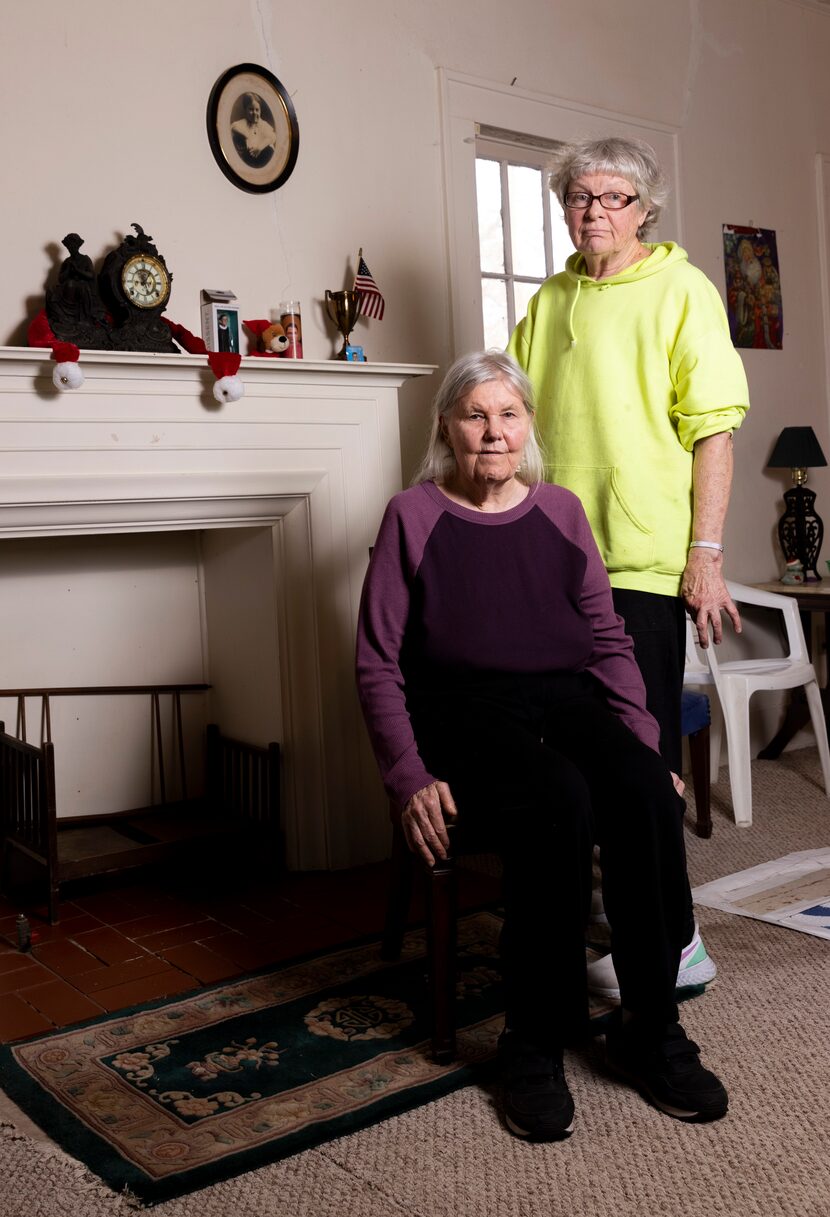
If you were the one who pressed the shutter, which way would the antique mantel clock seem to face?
facing the viewer and to the right of the viewer

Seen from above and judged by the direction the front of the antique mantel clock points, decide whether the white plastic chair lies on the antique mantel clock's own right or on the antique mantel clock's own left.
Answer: on the antique mantel clock's own left

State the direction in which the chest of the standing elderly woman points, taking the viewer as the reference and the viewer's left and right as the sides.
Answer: facing the viewer and to the left of the viewer

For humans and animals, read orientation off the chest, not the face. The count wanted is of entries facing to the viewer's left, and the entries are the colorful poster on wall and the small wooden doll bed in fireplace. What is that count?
0
